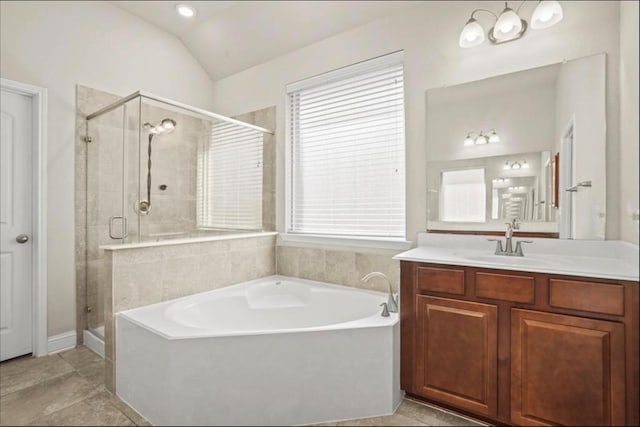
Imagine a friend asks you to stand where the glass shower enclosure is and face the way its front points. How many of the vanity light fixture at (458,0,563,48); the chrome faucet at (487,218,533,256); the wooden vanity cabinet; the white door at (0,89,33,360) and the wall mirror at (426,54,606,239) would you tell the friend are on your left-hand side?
4

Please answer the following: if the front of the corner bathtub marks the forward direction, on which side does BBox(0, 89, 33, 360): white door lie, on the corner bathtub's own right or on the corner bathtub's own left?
on the corner bathtub's own right

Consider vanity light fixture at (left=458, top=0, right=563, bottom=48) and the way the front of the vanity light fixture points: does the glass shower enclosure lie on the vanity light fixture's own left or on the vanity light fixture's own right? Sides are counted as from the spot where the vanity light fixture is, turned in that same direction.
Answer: on the vanity light fixture's own right

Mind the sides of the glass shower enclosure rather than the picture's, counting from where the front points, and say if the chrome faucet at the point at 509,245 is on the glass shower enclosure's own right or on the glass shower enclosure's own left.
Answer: on the glass shower enclosure's own left

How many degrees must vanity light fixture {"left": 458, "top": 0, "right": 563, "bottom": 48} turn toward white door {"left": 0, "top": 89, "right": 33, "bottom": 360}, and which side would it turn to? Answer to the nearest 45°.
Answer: approximately 45° to its right

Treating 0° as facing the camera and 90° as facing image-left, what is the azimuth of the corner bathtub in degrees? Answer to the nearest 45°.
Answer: approximately 0°

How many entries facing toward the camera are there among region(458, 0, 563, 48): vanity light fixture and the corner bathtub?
2

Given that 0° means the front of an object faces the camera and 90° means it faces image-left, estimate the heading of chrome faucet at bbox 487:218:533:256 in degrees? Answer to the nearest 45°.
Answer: approximately 0°
